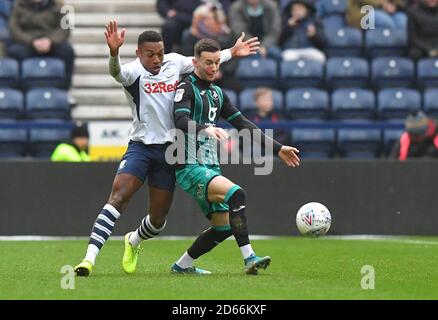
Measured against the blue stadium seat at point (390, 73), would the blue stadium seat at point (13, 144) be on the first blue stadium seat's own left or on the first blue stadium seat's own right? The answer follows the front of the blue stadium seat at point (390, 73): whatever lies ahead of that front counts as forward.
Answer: on the first blue stadium seat's own right

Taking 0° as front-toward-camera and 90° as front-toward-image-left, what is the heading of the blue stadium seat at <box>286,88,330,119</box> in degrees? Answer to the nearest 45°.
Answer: approximately 0°

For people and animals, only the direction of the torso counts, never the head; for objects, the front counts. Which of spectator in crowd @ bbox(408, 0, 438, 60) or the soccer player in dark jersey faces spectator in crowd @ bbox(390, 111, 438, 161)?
spectator in crowd @ bbox(408, 0, 438, 60)

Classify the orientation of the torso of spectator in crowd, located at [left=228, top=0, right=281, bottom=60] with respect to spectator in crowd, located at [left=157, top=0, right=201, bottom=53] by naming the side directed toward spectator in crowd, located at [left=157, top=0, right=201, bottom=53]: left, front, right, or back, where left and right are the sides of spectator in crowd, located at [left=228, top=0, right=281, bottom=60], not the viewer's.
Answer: right

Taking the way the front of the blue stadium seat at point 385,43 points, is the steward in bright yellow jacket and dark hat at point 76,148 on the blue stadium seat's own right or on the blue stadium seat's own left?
on the blue stadium seat's own right

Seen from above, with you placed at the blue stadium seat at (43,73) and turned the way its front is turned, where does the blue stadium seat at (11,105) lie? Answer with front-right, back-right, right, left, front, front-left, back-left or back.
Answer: front-right

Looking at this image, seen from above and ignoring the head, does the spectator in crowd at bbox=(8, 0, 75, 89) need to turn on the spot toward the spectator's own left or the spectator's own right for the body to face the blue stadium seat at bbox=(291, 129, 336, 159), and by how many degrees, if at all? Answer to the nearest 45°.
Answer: approximately 45° to the spectator's own left
